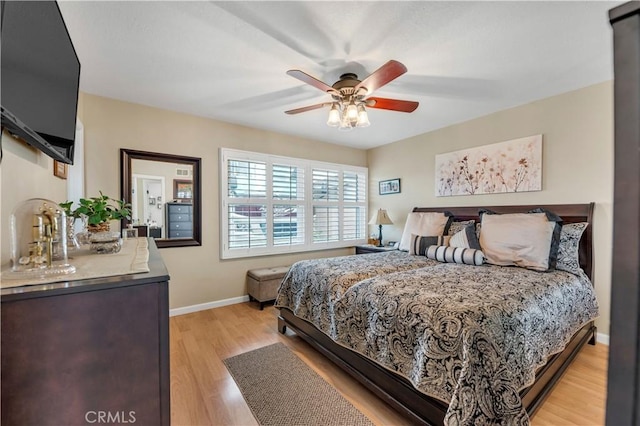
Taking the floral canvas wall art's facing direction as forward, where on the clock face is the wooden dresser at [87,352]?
The wooden dresser is roughly at 11 o'clock from the floral canvas wall art.

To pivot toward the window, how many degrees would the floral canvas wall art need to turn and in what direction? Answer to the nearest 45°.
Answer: approximately 45° to its right

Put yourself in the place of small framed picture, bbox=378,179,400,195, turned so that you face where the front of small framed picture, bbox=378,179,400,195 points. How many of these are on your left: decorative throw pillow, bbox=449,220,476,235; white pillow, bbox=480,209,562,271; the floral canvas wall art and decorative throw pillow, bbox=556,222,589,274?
4

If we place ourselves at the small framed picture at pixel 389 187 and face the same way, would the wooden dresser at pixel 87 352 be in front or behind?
in front

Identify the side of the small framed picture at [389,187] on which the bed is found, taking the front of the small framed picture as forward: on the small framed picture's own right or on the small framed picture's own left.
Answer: on the small framed picture's own left

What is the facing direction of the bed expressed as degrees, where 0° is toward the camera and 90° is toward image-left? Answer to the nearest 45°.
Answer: approximately 45°
